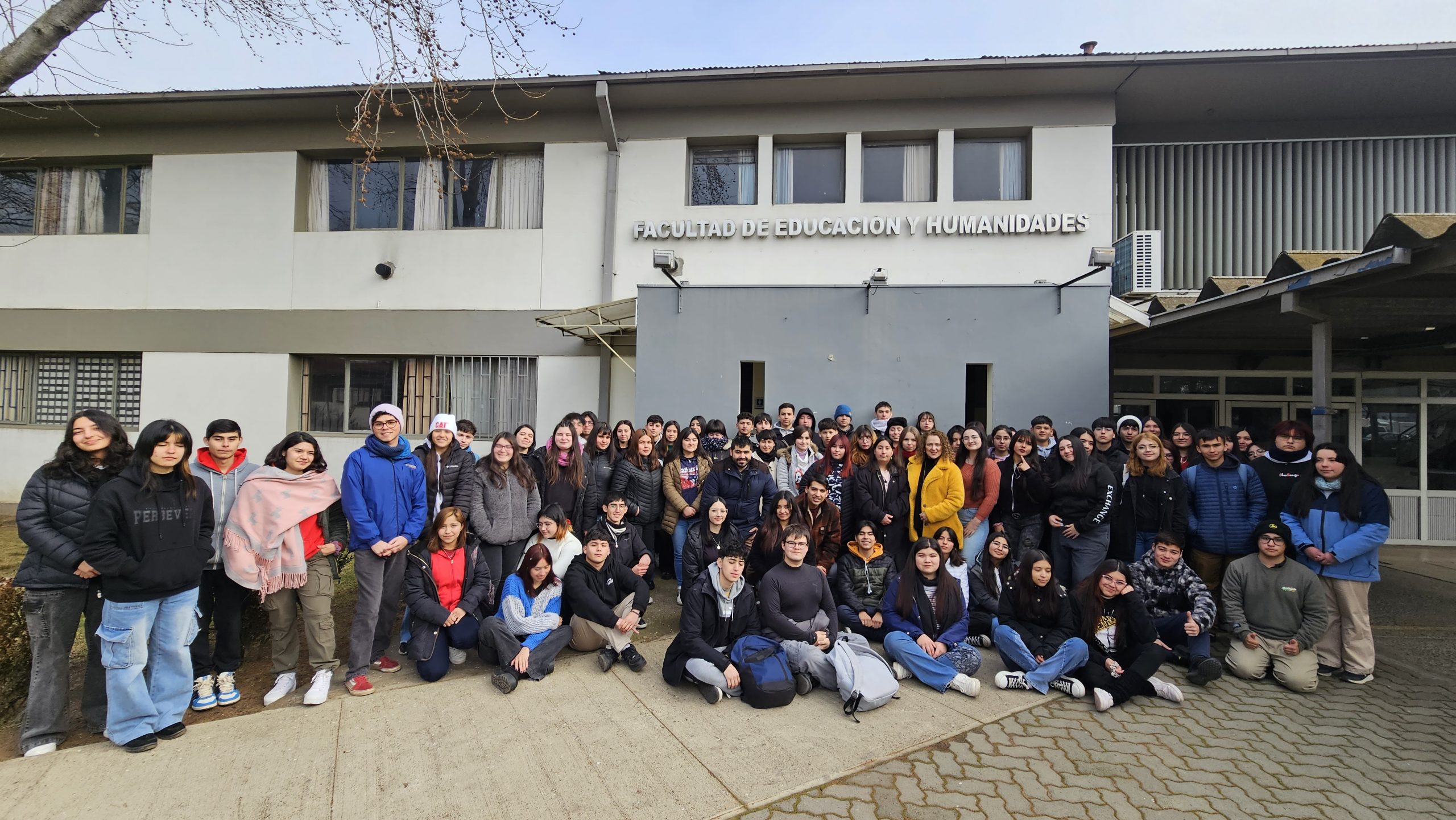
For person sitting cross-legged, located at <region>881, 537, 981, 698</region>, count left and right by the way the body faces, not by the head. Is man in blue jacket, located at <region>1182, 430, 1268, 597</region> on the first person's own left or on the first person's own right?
on the first person's own left

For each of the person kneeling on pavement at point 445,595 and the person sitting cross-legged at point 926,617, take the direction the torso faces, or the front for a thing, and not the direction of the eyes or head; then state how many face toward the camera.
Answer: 2

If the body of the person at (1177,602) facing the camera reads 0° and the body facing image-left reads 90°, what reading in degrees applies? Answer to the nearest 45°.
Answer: approximately 0°

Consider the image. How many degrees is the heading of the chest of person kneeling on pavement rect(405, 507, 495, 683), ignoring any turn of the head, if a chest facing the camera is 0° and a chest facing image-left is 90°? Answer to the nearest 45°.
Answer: approximately 0°

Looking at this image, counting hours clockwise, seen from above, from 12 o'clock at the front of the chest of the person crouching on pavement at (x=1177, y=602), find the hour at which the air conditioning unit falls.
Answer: The air conditioning unit is roughly at 6 o'clock from the person crouching on pavement.

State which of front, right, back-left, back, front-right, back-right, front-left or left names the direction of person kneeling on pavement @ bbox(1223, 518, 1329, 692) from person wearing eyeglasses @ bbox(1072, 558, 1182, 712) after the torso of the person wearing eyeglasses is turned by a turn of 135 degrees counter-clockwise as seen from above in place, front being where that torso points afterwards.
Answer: front

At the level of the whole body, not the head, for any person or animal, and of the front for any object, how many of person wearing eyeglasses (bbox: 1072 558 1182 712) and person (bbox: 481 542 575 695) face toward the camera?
2
